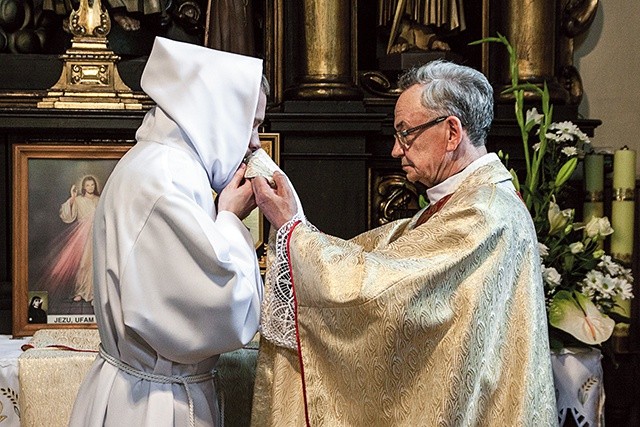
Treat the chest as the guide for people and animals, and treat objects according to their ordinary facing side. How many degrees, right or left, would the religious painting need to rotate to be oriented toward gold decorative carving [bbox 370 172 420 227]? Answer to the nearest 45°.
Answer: approximately 90° to its left

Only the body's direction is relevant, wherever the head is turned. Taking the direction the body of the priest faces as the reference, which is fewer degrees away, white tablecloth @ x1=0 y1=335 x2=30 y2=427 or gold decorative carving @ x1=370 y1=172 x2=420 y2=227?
the white tablecloth

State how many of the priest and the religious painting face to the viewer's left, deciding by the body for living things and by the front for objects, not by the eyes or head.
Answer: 1

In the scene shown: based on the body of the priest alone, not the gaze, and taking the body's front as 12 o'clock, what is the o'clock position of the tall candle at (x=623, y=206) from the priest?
The tall candle is roughly at 4 o'clock from the priest.

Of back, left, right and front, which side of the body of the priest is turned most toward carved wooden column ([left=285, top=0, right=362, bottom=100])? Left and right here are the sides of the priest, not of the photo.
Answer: right

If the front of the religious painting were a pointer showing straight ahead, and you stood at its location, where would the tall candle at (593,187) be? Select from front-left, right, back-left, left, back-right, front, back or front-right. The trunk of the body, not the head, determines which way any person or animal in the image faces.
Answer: left

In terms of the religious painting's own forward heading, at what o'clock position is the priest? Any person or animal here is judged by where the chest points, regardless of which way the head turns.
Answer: The priest is roughly at 11 o'clock from the religious painting.

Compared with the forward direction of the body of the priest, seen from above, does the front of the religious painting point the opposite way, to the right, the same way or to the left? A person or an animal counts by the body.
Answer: to the left

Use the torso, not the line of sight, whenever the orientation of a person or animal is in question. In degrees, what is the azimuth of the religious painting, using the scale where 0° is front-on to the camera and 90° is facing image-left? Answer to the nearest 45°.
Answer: approximately 0°

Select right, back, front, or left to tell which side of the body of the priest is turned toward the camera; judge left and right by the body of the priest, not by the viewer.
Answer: left

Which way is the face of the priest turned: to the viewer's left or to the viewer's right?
to the viewer's left

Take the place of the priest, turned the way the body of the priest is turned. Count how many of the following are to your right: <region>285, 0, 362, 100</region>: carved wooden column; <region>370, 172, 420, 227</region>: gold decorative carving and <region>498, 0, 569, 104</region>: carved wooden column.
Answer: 3

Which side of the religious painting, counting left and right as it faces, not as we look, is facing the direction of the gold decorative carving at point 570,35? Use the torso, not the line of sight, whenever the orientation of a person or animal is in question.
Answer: left
